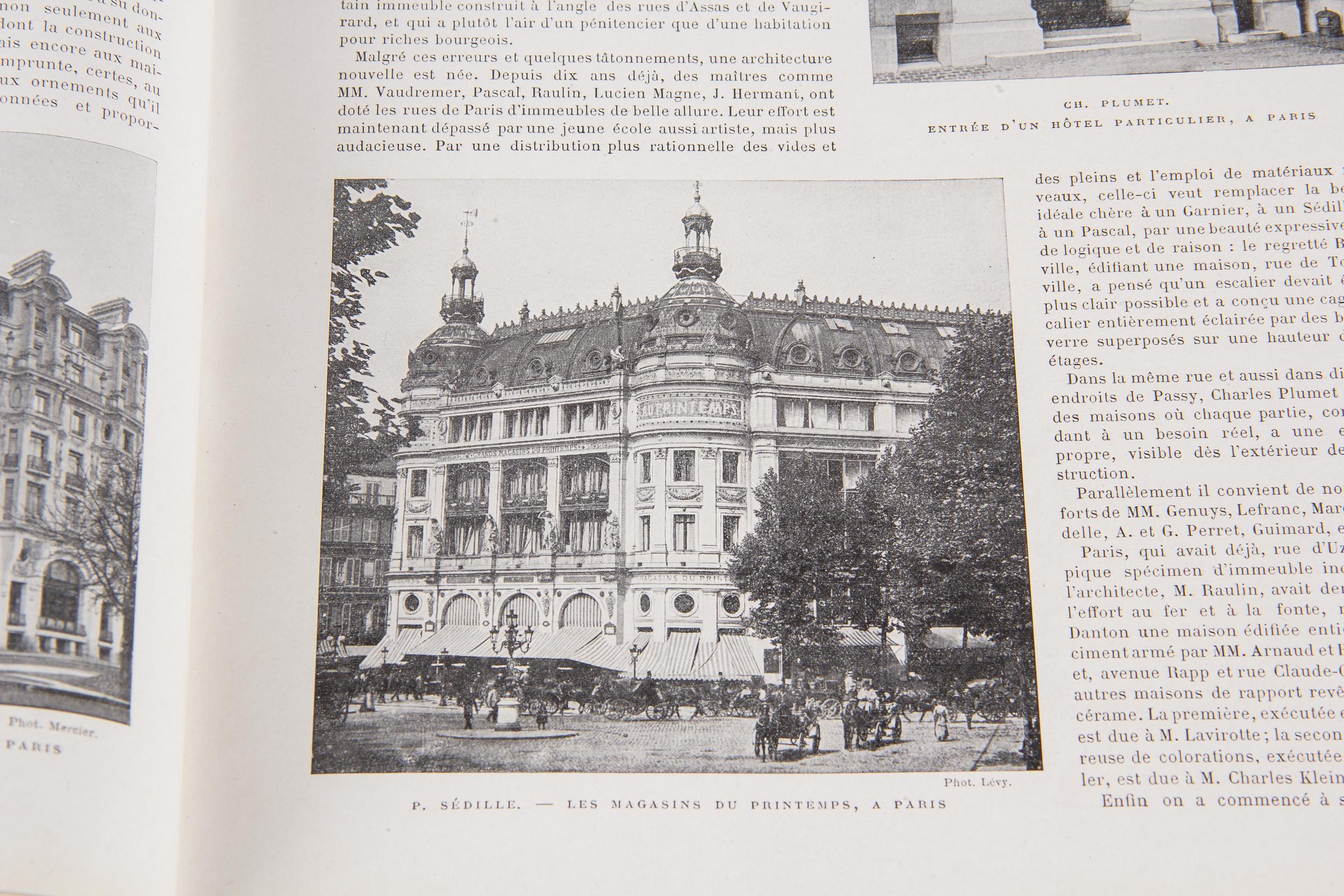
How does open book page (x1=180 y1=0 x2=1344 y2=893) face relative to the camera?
toward the camera

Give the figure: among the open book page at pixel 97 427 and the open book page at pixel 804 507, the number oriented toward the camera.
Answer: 2

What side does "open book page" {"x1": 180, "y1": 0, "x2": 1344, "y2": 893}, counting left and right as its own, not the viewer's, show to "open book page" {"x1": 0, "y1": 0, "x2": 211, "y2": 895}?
right

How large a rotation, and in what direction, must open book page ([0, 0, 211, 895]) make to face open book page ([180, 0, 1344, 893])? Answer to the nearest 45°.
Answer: approximately 90° to its left
